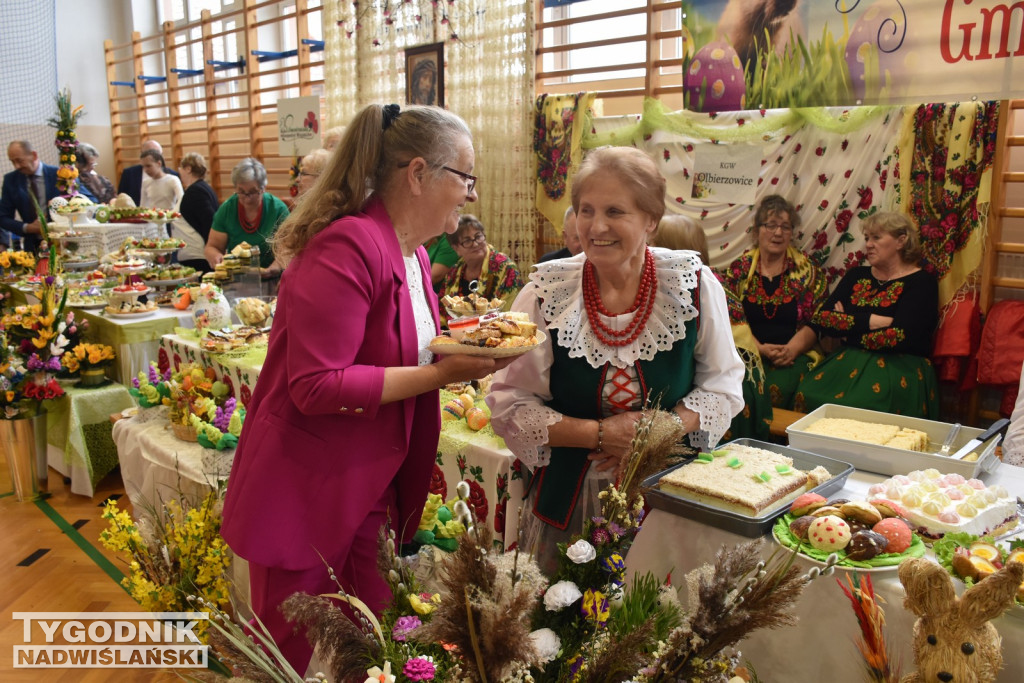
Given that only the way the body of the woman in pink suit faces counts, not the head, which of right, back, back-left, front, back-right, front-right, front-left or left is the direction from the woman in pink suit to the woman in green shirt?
left

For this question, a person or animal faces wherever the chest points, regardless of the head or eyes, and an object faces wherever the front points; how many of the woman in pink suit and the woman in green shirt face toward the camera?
1

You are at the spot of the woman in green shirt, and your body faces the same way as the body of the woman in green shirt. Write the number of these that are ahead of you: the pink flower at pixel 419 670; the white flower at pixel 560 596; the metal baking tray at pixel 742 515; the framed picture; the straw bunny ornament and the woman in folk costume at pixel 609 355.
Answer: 5

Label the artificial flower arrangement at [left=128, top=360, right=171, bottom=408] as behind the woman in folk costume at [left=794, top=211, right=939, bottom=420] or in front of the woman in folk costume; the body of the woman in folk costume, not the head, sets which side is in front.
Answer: in front

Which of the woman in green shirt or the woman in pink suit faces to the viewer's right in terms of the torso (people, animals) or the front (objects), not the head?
the woman in pink suit

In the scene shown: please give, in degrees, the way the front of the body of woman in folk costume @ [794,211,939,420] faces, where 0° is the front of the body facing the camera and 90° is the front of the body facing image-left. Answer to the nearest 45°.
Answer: approximately 45°

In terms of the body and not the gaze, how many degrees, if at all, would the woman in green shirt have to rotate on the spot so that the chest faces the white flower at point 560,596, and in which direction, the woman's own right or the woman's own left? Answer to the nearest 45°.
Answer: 0° — they already face it

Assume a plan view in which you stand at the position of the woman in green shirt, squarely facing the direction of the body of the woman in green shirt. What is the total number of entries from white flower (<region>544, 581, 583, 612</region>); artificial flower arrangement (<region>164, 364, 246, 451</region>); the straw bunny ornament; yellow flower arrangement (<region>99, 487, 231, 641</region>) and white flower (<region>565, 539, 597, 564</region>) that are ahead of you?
5

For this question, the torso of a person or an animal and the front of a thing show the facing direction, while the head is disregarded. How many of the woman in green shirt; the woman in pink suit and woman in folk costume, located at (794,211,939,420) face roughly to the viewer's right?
1

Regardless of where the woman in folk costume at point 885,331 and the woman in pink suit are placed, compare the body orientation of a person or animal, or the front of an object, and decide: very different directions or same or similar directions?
very different directions

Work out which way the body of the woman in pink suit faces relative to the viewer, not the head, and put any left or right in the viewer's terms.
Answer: facing to the right of the viewer
